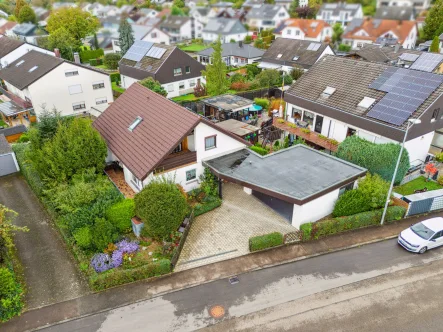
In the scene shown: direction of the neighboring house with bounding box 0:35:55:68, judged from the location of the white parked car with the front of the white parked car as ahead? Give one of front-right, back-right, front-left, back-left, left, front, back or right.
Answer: front-right

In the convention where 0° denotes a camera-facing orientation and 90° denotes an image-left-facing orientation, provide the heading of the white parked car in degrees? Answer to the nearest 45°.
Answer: approximately 45°

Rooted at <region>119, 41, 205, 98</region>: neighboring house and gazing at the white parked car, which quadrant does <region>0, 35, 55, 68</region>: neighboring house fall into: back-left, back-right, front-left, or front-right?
back-right

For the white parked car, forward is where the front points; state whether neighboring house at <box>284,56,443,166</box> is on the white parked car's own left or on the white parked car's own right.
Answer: on the white parked car's own right

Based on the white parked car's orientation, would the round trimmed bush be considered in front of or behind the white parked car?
in front

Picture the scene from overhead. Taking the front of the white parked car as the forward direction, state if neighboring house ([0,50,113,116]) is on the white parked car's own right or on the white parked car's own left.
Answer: on the white parked car's own right

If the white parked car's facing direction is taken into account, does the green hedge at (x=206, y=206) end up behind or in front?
in front

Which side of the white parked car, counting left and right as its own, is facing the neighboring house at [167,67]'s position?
right
